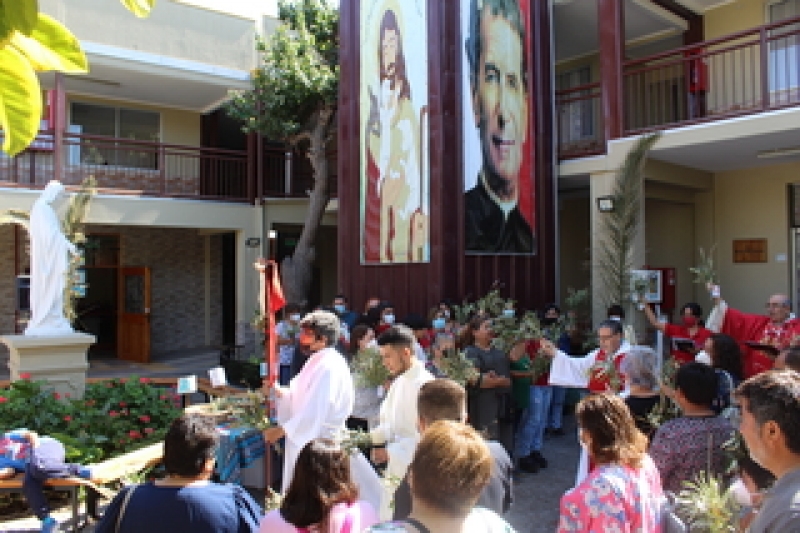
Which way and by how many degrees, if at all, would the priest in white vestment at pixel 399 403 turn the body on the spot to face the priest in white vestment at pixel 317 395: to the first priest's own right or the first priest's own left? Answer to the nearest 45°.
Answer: approximately 45° to the first priest's own right

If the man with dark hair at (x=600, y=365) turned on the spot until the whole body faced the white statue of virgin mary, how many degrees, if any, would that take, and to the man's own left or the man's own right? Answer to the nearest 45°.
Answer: approximately 45° to the man's own right

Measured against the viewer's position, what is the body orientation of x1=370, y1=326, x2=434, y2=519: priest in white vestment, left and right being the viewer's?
facing to the left of the viewer

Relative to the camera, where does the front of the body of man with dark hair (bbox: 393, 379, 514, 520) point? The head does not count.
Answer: away from the camera

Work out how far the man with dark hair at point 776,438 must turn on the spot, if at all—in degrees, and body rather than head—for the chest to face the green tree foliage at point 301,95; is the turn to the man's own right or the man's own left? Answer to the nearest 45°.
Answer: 0° — they already face it

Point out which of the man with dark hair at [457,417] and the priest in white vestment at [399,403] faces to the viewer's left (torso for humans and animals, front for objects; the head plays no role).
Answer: the priest in white vestment

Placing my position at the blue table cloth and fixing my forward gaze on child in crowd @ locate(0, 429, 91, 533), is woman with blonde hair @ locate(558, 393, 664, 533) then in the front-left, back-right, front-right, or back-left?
back-left
